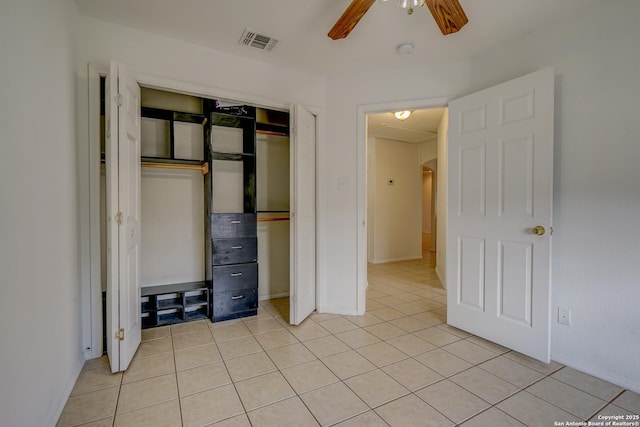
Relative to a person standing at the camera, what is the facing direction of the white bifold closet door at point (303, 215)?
facing the viewer and to the right of the viewer

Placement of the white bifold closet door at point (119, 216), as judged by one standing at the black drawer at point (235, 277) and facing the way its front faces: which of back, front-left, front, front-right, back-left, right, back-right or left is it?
front-right

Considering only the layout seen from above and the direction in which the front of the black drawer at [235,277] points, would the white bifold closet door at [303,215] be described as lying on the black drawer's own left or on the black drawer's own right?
on the black drawer's own left

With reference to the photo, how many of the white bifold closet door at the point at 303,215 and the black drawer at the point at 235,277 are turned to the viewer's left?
0

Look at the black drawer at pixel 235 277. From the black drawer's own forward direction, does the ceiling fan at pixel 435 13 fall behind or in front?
in front

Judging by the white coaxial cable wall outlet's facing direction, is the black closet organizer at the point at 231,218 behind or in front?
in front

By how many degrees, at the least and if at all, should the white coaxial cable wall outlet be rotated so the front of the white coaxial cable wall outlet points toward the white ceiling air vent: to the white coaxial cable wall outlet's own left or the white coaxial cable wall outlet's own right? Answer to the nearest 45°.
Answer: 0° — it already faces it

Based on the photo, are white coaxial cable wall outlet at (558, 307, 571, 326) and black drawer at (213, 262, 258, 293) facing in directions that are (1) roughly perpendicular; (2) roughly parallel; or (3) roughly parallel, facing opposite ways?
roughly perpendicular

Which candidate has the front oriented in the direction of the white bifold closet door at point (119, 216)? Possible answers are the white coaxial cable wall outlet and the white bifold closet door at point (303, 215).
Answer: the white coaxial cable wall outlet

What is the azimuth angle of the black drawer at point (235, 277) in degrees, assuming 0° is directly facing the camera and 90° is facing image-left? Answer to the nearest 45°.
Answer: approximately 0°

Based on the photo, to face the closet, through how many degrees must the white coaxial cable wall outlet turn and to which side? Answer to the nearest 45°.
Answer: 0° — it already faces it

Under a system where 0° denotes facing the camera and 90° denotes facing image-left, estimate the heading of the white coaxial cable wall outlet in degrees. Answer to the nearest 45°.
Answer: approximately 45°

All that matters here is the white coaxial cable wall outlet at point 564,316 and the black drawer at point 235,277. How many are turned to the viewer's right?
0
